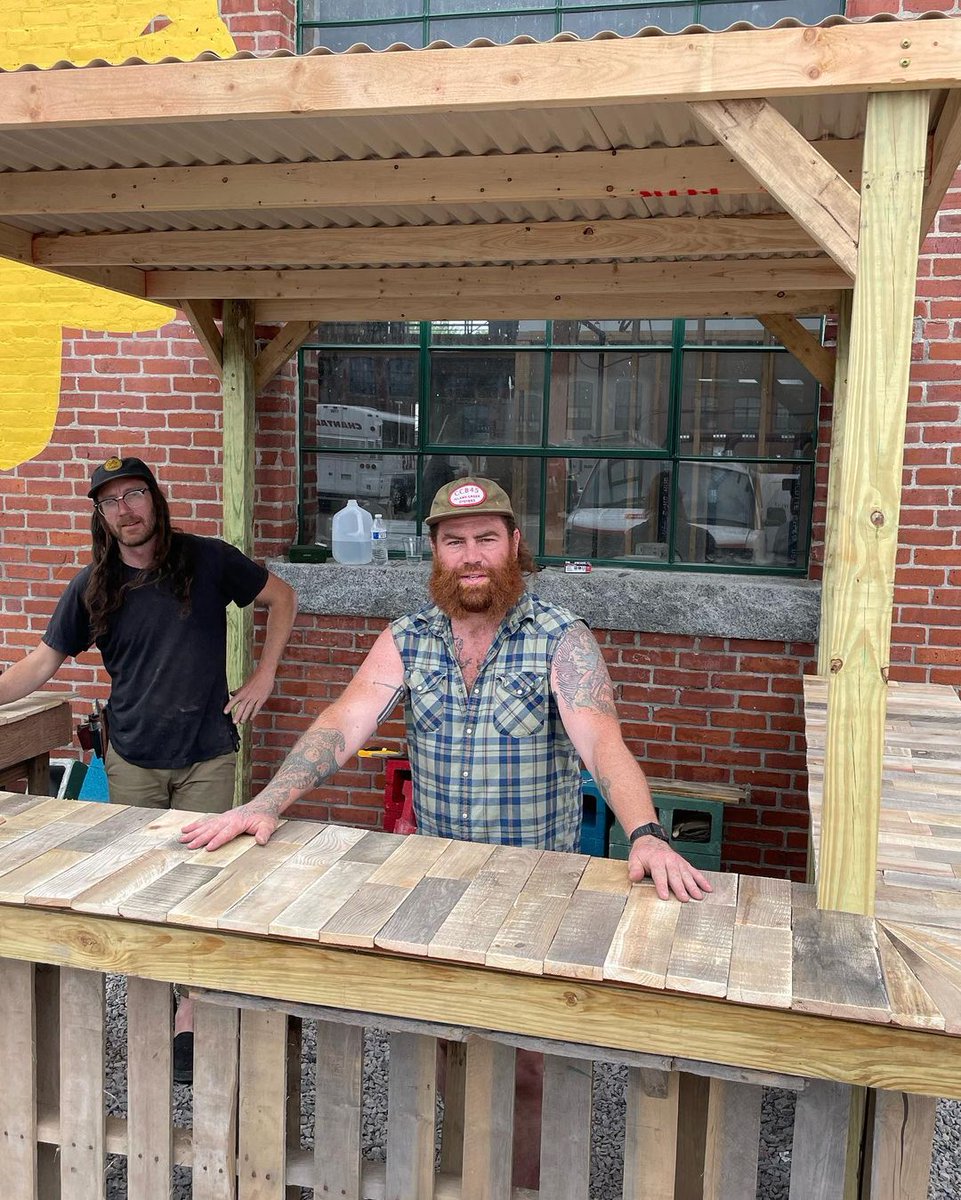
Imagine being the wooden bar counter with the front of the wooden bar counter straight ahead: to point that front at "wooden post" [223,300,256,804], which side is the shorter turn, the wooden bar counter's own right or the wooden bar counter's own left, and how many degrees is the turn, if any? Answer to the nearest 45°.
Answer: approximately 180°

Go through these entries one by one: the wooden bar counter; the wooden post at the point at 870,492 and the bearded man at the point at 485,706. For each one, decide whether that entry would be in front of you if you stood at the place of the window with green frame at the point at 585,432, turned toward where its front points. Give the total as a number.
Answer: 3

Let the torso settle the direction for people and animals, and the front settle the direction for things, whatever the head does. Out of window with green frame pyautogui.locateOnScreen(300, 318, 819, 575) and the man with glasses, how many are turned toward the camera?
2

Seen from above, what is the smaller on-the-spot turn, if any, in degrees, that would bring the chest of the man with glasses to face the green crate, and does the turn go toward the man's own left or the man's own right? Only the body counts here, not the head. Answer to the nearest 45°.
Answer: approximately 90° to the man's own left

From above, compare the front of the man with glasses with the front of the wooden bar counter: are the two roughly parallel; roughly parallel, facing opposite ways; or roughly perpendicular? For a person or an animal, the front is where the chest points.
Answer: roughly parallel

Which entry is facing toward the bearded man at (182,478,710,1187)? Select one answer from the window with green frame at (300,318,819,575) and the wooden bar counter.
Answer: the window with green frame

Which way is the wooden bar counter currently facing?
toward the camera

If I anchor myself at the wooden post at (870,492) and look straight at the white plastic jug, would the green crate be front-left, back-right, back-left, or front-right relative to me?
front-right

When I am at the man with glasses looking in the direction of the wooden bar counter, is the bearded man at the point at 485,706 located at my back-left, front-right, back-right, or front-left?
front-left

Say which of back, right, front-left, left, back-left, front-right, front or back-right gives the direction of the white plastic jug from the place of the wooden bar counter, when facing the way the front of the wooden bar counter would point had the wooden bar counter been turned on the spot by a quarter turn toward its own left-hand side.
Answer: left

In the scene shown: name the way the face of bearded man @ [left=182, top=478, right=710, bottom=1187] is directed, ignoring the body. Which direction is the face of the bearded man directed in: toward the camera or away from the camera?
toward the camera

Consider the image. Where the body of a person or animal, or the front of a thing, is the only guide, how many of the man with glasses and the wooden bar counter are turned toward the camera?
2

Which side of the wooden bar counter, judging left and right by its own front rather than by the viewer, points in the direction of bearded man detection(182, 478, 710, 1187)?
back

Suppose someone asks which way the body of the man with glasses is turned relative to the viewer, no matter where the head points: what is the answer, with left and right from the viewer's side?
facing the viewer

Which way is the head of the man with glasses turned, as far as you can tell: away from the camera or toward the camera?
toward the camera
